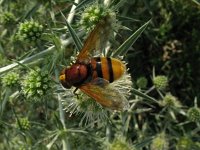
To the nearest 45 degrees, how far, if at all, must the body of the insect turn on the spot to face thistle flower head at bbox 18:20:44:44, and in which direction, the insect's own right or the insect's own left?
approximately 45° to the insect's own right

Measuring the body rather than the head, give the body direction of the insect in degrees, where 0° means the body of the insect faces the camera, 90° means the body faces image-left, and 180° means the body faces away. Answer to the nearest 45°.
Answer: approximately 90°

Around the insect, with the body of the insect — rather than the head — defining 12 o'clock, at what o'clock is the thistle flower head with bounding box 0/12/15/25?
The thistle flower head is roughly at 2 o'clock from the insect.

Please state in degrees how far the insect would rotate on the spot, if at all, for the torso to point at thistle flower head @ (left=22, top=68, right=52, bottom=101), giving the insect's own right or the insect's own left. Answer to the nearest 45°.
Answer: approximately 45° to the insect's own right
